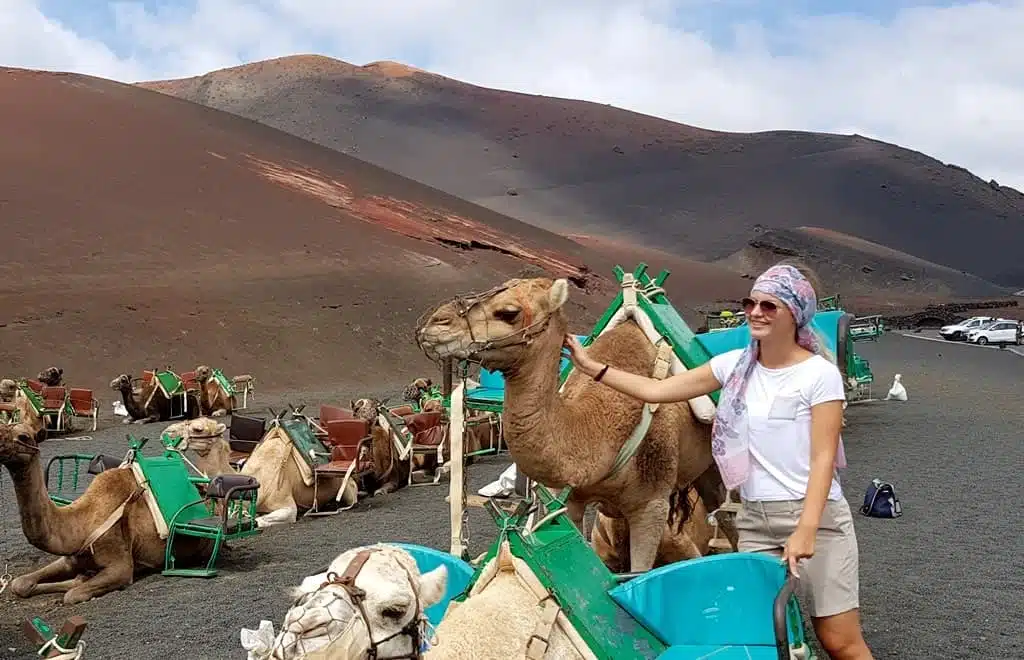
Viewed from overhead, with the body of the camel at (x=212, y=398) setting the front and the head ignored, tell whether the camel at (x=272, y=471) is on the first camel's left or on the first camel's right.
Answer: on the first camel's left

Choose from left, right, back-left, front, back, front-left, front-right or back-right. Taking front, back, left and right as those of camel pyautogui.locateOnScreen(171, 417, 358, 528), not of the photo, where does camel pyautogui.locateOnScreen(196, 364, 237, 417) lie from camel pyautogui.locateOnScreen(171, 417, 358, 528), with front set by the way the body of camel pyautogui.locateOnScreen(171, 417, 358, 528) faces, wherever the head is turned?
back-right

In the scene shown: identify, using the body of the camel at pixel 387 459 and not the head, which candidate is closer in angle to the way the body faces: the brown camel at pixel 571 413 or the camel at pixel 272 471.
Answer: the camel

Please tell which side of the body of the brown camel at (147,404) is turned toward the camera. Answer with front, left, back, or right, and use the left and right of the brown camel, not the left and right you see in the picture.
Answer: left

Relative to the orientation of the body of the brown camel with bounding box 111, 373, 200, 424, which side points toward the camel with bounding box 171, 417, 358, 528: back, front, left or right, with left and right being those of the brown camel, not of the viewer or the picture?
left

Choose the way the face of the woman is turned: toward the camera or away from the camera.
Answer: toward the camera

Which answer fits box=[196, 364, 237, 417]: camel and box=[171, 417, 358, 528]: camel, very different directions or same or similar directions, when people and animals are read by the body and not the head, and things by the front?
same or similar directions

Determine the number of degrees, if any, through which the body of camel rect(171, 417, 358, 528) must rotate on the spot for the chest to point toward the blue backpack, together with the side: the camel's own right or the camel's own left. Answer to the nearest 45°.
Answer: approximately 135° to the camel's own left

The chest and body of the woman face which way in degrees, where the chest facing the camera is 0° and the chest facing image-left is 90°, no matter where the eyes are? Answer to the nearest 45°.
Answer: approximately 45°

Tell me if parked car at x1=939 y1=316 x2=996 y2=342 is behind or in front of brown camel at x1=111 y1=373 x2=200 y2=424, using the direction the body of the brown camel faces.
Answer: behind

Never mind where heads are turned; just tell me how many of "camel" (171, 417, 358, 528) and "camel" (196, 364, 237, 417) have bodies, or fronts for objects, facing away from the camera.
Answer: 0

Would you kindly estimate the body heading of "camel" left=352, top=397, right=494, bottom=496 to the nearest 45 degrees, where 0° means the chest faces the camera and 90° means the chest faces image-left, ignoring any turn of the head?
approximately 45°

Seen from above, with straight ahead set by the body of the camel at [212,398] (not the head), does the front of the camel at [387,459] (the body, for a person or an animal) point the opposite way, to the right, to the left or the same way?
the same way

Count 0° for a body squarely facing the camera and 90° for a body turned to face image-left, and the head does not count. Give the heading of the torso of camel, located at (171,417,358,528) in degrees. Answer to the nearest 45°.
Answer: approximately 45°

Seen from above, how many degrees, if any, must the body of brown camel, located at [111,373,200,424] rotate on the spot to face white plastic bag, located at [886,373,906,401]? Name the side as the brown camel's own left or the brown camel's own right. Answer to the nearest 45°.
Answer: approximately 180°

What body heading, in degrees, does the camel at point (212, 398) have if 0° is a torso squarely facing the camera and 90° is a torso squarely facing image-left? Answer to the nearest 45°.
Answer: approximately 45°

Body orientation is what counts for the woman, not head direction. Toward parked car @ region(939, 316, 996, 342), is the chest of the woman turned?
no

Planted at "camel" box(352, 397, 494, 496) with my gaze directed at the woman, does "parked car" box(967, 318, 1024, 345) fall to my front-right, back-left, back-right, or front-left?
back-left

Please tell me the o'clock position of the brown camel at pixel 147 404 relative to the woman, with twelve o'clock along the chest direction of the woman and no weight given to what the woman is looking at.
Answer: The brown camel is roughly at 3 o'clock from the woman.
